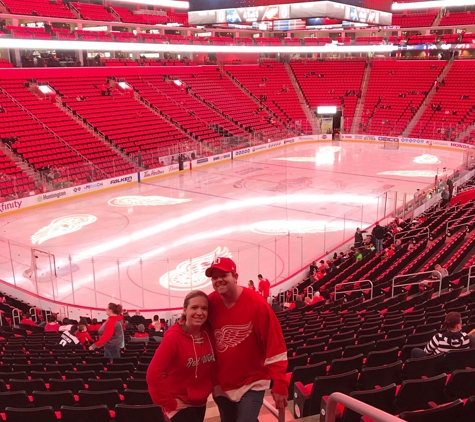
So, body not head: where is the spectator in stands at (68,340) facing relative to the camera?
away from the camera

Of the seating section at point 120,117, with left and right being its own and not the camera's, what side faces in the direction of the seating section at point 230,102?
left

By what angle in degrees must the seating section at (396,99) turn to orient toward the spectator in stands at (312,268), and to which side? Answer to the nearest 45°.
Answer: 0° — it already faces them

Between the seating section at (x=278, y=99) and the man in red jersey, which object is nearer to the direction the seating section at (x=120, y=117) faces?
the man in red jersey

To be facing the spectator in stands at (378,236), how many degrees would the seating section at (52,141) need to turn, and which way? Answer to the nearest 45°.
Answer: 0° — it already faces them

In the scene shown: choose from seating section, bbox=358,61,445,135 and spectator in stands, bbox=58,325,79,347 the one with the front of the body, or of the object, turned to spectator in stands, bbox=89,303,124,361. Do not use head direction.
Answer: the seating section

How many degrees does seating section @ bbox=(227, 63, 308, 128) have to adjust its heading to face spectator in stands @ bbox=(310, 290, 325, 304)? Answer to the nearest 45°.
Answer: approximately 45° to its right
